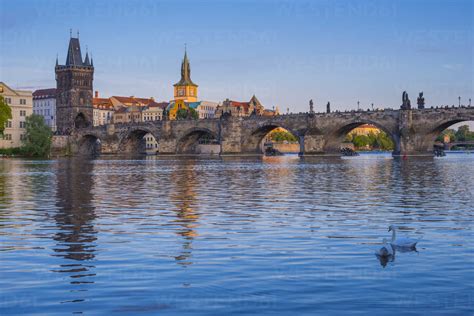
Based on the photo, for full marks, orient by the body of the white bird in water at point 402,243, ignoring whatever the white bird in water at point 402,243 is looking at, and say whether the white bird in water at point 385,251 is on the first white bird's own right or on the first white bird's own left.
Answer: on the first white bird's own left

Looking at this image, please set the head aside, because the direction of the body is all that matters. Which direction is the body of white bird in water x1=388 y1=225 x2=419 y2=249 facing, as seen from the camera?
to the viewer's left
